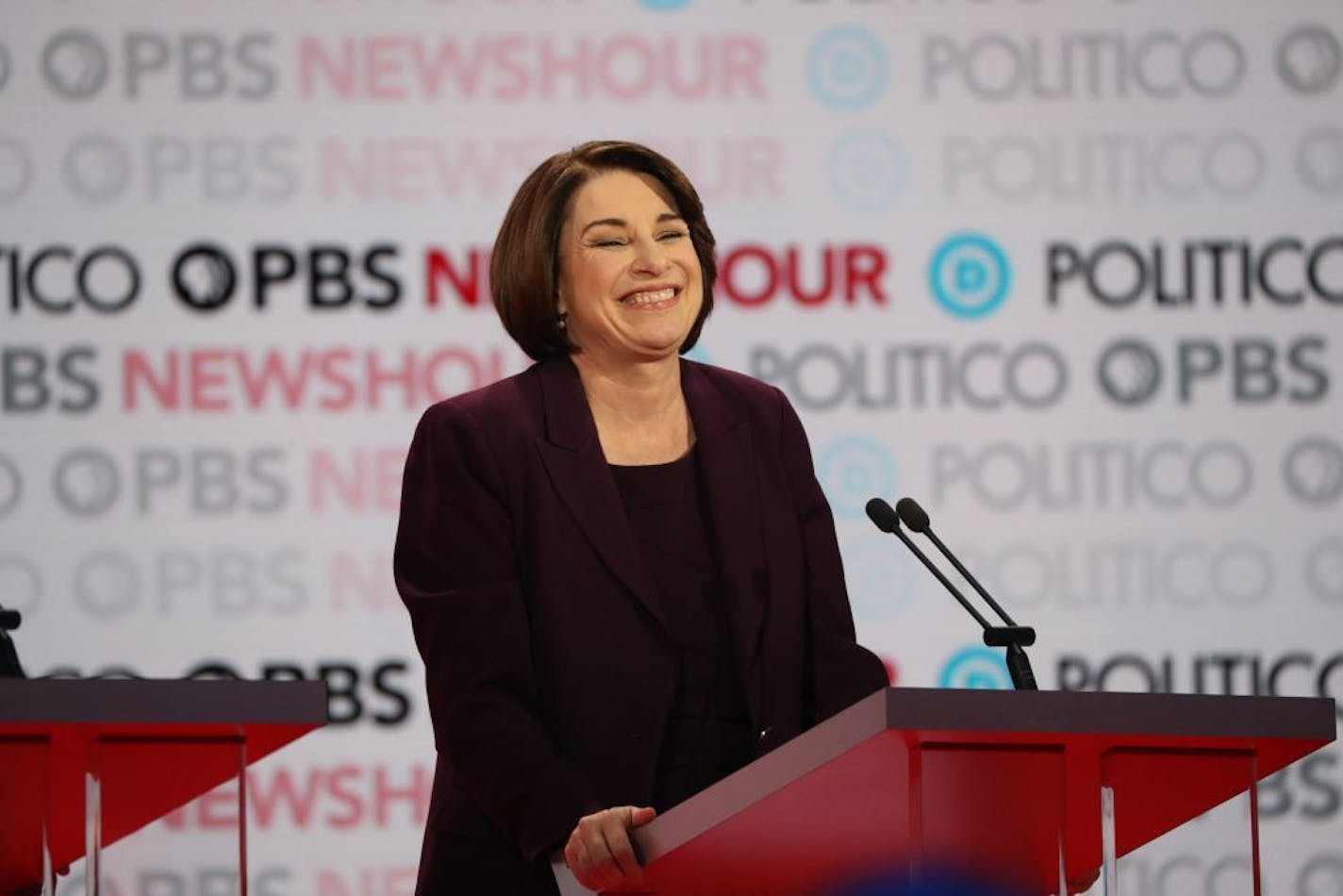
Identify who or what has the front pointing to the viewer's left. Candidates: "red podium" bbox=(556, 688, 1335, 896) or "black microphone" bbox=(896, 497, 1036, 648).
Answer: the black microphone

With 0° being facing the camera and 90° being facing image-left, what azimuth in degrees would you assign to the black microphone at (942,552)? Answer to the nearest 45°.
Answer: approximately 90°

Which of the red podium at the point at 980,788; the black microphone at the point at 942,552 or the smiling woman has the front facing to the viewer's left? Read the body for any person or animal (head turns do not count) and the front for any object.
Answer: the black microphone

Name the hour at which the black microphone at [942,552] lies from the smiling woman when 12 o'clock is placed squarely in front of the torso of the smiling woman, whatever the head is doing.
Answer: The black microphone is roughly at 11 o'clock from the smiling woman.

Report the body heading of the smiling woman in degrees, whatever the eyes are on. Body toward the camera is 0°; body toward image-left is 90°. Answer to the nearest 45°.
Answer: approximately 315°

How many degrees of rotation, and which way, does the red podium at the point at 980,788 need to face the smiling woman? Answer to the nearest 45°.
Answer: approximately 180°

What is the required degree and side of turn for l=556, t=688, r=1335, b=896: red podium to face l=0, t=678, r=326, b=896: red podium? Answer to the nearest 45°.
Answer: approximately 135° to its right

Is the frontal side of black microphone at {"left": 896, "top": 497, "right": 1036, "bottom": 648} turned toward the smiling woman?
yes
